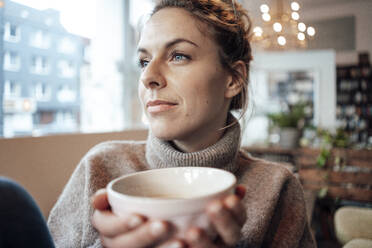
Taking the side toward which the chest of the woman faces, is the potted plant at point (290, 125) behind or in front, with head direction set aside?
behind

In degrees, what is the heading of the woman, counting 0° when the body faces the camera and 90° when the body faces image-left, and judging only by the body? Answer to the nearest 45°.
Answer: approximately 0°
